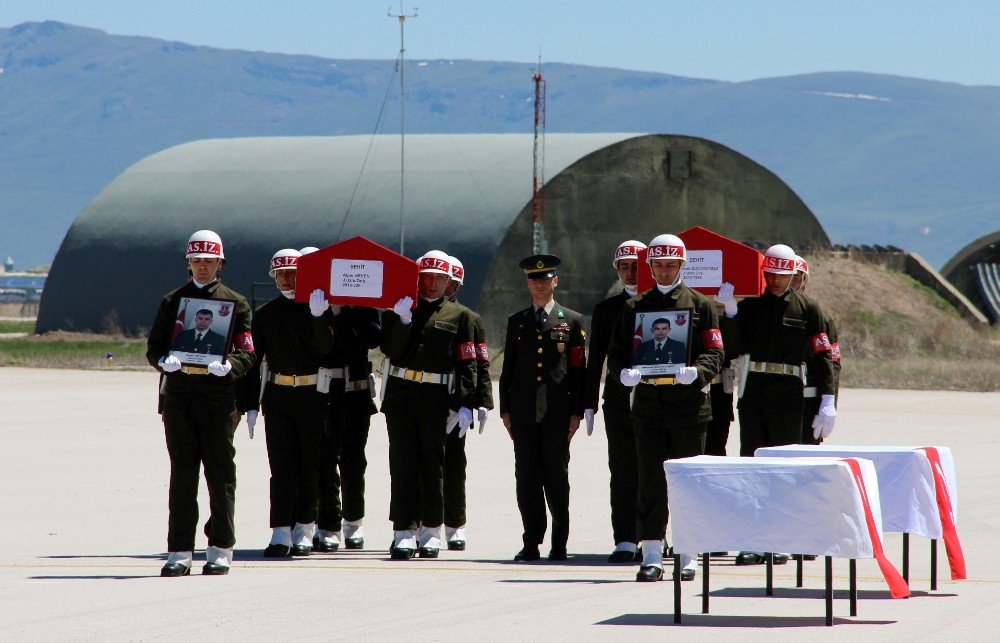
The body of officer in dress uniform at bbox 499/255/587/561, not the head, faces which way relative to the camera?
toward the camera

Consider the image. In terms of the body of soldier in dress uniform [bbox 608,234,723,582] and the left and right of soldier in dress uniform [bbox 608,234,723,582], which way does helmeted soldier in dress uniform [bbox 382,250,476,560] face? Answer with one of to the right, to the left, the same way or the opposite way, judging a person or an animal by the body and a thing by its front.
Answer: the same way

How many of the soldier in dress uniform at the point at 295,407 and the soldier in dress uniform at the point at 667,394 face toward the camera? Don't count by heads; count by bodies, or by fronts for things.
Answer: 2

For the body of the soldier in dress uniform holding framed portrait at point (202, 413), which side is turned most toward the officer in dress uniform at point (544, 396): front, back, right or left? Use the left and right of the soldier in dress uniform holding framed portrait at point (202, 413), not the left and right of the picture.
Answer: left

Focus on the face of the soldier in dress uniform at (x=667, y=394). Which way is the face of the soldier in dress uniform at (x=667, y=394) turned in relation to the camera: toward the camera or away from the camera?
toward the camera

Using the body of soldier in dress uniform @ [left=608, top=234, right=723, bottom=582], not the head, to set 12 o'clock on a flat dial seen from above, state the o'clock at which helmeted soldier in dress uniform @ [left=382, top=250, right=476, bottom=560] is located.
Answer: helmeted soldier in dress uniform @ [left=382, top=250, right=476, bottom=560] is roughly at 4 o'clock from soldier in dress uniform @ [left=608, top=234, right=723, bottom=582].

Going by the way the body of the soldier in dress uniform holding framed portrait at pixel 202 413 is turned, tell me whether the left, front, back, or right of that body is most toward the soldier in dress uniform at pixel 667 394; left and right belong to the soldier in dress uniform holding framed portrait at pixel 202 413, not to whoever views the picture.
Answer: left

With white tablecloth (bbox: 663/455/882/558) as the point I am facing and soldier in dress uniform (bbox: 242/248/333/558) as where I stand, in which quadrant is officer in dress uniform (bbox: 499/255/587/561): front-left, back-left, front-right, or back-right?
front-left

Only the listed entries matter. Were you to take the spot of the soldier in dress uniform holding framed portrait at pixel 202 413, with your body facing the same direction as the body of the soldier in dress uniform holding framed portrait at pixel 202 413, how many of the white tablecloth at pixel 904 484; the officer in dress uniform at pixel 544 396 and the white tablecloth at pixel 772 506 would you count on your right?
0

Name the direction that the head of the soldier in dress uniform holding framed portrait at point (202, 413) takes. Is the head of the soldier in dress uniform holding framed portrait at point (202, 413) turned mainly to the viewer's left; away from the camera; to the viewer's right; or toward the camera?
toward the camera

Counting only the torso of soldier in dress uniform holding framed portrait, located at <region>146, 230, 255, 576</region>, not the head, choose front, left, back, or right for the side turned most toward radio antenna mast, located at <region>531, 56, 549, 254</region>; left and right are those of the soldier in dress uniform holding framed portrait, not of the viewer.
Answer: back

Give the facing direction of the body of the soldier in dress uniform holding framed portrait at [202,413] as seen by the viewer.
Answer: toward the camera

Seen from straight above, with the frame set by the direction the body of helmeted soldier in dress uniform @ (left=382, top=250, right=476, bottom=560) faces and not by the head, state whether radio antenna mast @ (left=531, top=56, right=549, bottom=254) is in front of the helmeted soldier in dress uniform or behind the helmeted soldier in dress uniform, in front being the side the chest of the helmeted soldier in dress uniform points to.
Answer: behind

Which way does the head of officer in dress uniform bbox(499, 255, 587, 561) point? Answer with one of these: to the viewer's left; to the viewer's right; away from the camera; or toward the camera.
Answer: toward the camera
